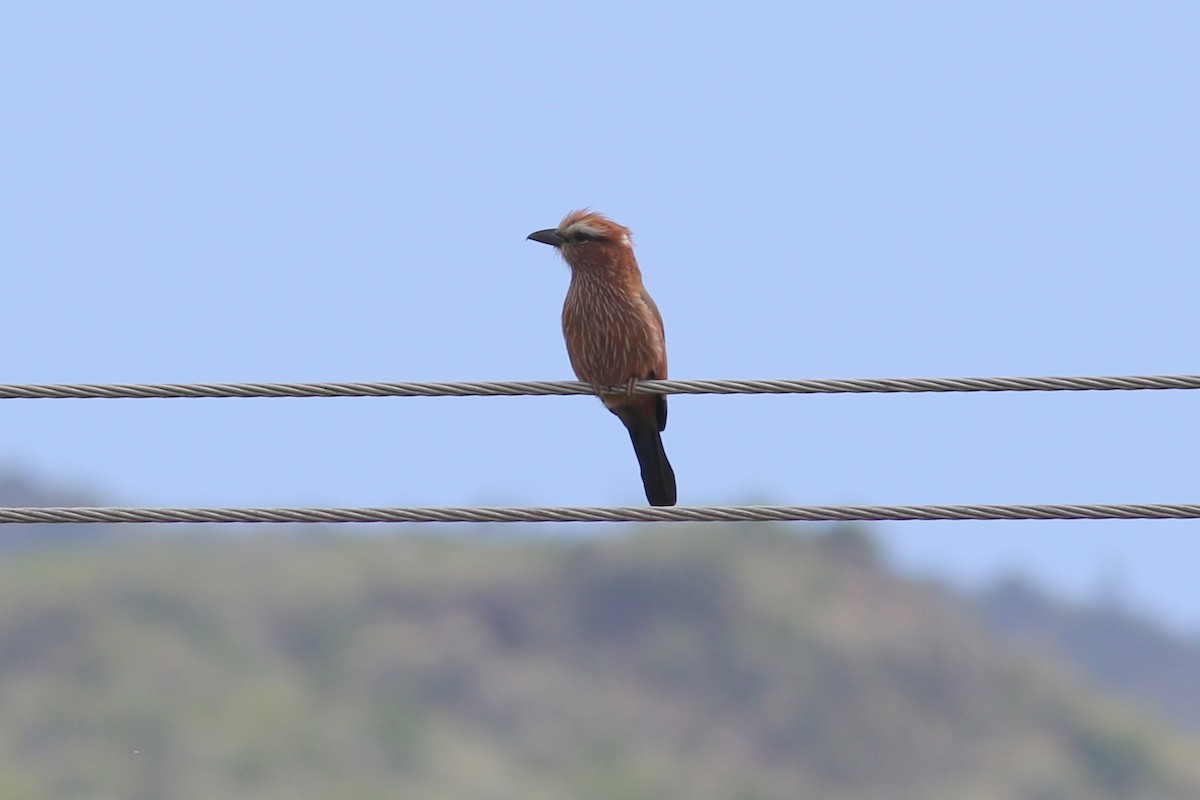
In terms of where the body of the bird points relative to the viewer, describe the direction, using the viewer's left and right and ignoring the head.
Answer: facing the viewer and to the left of the viewer
